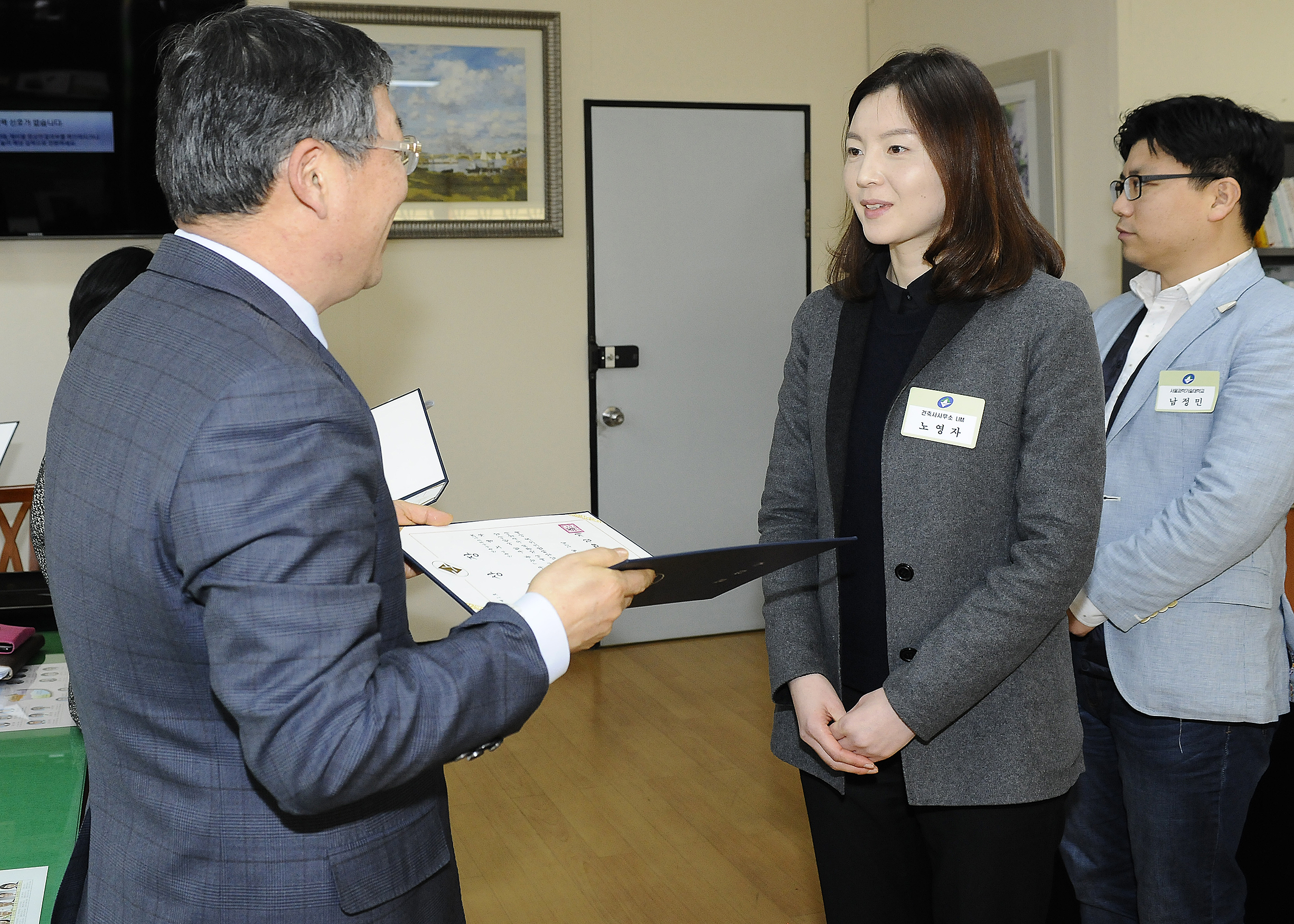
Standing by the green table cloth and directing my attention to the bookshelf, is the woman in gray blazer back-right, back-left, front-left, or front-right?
front-right

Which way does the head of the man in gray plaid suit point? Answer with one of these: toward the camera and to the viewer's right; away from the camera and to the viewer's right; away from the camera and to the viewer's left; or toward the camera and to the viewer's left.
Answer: away from the camera and to the viewer's right

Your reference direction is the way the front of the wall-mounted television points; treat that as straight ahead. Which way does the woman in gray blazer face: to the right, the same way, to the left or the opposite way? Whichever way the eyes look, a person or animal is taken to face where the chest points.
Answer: to the right

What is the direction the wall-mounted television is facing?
toward the camera

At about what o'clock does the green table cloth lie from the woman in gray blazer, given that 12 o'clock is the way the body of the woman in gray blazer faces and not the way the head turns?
The green table cloth is roughly at 1 o'clock from the woman in gray blazer.

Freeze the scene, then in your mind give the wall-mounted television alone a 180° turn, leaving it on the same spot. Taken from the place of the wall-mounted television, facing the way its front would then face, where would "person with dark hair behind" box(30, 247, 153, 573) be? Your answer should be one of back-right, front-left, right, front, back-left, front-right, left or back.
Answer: back

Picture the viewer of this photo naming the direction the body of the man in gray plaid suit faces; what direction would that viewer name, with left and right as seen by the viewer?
facing away from the viewer and to the right of the viewer

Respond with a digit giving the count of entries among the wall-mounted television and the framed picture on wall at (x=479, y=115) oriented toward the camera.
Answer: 2

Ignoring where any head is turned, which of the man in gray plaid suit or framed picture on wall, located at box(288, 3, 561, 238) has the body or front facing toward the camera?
the framed picture on wall

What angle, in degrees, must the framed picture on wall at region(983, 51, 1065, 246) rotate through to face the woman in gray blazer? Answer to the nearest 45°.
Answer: approximately 45° to its left

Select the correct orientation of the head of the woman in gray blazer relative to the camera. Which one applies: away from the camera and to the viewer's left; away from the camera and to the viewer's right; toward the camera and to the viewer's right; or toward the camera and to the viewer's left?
toward the camera and to the viewer's left

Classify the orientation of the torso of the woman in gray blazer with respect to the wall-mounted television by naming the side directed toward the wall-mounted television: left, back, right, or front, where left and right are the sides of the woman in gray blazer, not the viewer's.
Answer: right

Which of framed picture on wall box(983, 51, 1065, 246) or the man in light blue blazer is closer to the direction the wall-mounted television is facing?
the man in light blue blazer

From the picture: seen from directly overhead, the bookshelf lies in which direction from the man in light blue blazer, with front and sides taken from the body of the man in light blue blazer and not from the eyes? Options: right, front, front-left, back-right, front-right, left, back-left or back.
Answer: back-right

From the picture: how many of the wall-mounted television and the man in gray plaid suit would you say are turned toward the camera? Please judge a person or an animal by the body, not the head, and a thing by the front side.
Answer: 1

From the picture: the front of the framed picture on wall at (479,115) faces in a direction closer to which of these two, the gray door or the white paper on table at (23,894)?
the white paper on table
